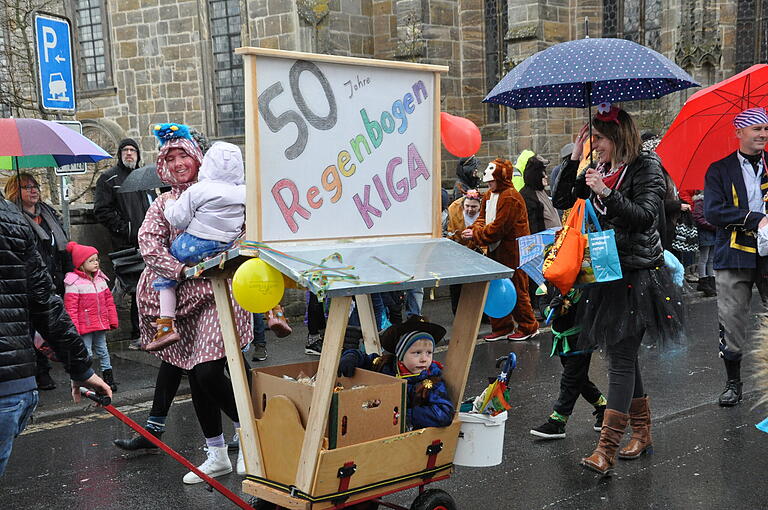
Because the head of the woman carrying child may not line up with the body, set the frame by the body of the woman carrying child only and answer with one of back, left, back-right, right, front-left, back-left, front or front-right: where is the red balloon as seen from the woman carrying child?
back-left

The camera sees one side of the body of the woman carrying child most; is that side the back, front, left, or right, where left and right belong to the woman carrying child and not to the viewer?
front

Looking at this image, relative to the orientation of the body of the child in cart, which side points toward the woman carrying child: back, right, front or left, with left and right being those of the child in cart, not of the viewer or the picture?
right

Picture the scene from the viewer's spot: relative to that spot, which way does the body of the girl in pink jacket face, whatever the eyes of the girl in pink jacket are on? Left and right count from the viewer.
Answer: facing the viewer and to the right of the viewer

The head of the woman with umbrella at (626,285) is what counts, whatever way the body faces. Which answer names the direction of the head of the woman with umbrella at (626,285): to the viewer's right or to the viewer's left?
to the viewer's left

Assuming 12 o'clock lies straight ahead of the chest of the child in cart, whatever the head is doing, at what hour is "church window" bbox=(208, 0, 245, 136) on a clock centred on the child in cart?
The church window is roughly at 4 o'clock from the child in cart.

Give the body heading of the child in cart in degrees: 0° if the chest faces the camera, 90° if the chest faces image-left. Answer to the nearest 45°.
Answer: approximately 45°

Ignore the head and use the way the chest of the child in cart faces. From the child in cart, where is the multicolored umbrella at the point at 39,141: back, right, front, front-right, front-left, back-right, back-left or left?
right

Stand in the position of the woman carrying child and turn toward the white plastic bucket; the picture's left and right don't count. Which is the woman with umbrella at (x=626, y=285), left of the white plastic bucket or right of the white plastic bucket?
left

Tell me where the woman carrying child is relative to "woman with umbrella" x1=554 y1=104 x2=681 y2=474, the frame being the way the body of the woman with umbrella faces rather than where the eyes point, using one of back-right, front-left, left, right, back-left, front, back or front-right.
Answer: front
